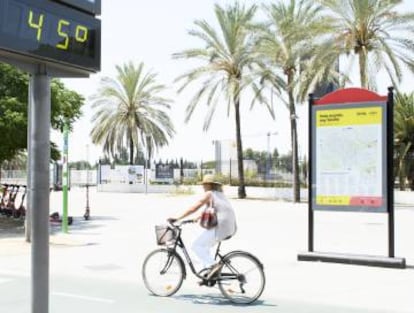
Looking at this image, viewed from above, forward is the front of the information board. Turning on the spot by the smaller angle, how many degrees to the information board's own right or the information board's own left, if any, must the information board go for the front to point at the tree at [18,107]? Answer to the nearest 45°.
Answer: approximately 135° to the information board's own right

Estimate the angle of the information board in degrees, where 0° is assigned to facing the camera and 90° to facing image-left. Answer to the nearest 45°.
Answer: approximately 0°

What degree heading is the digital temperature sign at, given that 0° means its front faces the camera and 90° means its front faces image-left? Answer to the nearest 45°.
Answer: approximately 315°

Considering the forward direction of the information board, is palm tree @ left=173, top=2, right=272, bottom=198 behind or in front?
behind

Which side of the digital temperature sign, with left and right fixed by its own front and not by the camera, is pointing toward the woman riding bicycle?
left

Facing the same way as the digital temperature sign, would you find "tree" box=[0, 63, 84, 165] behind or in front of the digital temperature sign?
behind

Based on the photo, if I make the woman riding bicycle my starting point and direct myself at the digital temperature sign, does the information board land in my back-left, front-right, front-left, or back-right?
back-left

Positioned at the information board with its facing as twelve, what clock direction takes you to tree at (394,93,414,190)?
The tree is roughly at 6 o'clock from the information board.
